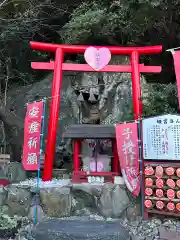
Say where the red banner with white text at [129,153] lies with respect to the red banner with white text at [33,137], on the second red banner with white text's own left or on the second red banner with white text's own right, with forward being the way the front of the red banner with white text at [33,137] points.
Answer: on the second red banner with white text's own left

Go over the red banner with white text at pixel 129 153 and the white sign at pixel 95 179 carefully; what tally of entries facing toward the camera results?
2

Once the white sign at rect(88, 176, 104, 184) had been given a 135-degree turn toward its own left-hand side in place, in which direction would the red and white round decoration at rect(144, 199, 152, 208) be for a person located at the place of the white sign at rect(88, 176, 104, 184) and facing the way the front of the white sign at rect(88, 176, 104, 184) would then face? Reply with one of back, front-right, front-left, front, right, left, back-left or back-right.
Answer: right

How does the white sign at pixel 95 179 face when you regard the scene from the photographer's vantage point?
facing the viewer

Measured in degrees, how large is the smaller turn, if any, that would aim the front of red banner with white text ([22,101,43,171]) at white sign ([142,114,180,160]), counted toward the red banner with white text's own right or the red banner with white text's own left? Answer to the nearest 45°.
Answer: approximately 45° to the red banner with white text's own left

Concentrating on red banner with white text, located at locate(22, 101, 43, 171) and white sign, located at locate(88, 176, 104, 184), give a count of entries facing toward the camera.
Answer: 2

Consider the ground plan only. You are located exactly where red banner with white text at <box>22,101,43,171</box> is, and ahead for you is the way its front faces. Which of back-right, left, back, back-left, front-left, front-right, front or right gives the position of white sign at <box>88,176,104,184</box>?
left

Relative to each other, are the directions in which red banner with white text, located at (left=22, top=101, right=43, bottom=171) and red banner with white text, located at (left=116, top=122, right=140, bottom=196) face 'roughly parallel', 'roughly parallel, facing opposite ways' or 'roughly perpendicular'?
roughly parallel

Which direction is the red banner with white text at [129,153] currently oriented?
toward the camera

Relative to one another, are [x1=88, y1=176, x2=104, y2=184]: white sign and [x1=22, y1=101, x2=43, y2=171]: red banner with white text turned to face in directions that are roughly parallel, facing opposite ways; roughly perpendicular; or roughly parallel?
roughly parallel

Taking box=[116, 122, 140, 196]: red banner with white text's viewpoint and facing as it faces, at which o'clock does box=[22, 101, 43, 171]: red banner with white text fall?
box=[22, 101, 43, 171]: red banner with white text is roughly at 3 o'clock from box=[116, 122, 140, 196]: red banner with white text.
